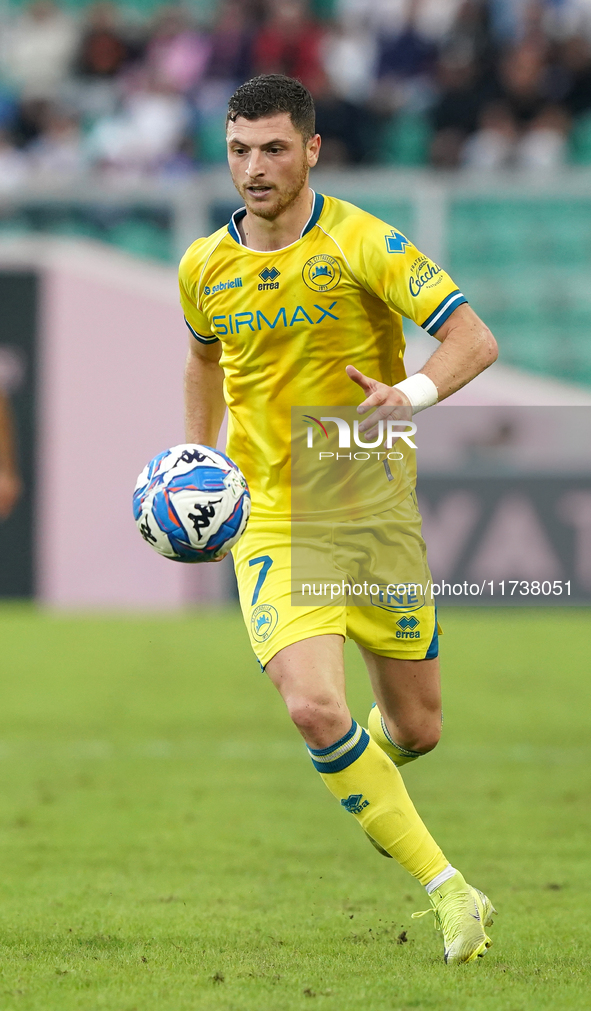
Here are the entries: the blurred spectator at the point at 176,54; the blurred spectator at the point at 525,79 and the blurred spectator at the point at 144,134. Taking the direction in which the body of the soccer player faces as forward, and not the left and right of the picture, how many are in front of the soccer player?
0

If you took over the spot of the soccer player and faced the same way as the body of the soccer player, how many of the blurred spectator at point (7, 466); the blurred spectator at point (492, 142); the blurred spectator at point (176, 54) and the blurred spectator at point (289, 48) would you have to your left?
0

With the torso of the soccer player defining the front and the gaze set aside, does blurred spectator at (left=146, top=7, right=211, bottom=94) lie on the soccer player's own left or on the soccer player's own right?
on the soccer player's own right

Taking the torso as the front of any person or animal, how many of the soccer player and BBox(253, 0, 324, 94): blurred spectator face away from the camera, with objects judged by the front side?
0

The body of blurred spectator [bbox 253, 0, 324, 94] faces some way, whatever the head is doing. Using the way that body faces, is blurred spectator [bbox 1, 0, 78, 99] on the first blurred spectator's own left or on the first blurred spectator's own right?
on the first blurred spectator's own right

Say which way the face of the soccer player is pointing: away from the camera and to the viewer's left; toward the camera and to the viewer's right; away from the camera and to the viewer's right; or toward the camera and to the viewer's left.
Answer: toward the camera and to the viewer's left

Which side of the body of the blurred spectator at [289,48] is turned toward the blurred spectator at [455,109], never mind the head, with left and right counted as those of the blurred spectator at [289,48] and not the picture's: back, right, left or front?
left

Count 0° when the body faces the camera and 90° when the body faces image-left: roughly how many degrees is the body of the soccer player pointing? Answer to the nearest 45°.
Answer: approximately 45°

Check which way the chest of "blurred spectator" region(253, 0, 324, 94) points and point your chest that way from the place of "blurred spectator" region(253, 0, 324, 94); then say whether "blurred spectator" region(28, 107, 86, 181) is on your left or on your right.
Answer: on your right

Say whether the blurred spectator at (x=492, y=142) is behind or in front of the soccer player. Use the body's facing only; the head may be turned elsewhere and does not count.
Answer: behind

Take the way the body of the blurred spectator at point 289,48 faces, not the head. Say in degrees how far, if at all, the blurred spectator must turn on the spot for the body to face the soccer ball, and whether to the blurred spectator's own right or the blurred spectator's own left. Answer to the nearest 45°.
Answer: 0° — they already face it

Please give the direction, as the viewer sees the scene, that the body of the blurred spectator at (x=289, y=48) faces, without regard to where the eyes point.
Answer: toward the camera

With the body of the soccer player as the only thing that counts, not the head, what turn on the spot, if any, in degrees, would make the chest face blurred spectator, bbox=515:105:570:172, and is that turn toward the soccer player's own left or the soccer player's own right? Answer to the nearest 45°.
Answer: approximately 135° to the soccer player's own right

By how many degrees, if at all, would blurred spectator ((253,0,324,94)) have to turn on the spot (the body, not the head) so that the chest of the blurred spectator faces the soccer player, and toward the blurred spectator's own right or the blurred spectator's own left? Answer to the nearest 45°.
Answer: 0° — they already face them

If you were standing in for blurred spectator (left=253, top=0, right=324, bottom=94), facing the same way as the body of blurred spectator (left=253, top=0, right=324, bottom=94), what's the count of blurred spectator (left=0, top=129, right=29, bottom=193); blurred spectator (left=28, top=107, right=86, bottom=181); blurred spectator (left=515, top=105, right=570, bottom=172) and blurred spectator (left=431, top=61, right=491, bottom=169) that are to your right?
2

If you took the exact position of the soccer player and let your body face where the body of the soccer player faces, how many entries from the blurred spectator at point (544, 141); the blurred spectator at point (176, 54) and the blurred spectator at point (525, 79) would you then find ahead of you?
0

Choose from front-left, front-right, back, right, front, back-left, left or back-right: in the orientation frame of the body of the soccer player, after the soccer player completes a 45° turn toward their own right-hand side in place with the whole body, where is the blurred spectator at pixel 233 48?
right
